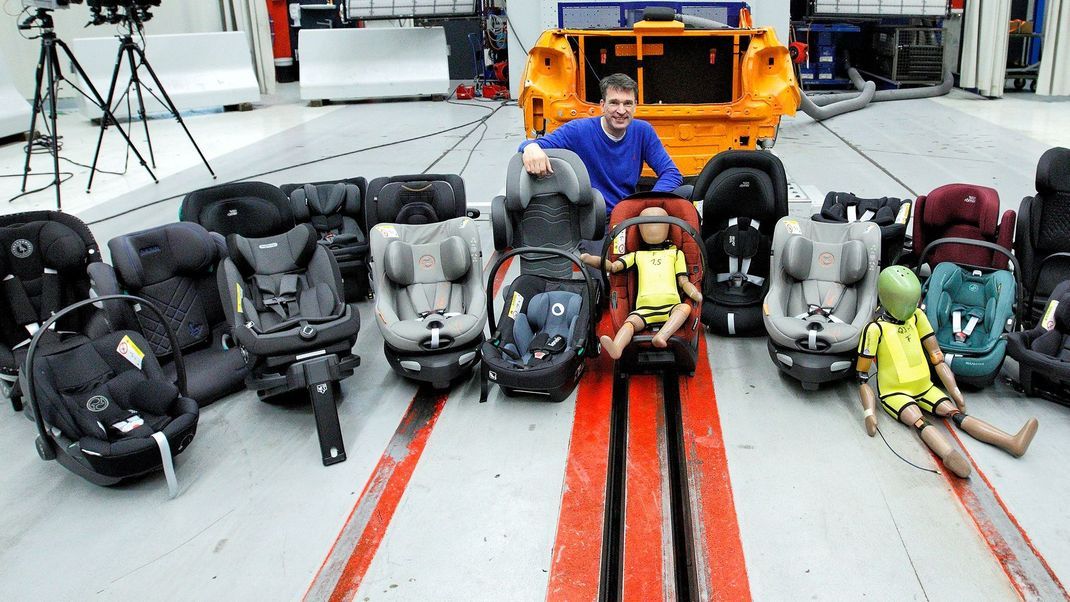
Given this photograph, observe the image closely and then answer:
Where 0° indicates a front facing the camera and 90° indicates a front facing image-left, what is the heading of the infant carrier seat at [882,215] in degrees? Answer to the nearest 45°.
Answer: approximately 0°

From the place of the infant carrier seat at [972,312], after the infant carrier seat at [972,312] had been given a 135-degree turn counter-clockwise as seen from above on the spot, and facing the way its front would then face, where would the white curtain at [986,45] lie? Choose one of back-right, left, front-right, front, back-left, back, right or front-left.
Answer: front-left

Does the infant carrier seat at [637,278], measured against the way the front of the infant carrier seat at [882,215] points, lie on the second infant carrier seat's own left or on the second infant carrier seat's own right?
on the second infant carrier seat's own right

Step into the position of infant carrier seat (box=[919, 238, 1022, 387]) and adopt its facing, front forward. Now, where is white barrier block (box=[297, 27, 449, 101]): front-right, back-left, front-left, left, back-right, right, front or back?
back-right

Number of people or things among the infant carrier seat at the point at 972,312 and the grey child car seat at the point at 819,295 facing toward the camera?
2

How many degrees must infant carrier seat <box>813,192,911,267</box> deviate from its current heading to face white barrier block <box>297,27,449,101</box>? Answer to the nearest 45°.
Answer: approximately 135° to its right

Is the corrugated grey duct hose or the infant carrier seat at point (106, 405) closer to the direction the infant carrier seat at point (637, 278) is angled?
the infant carrier seat

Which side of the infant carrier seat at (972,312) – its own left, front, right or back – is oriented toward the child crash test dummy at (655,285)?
right

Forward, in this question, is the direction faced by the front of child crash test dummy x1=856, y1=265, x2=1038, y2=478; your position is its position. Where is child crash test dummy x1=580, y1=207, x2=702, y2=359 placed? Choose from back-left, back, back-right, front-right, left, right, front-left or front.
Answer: back-right

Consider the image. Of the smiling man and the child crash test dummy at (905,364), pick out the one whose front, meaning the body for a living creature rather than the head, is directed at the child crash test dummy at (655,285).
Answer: the smiling man

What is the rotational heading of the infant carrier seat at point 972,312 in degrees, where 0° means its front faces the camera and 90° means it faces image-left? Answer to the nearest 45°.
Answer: approximately 0°

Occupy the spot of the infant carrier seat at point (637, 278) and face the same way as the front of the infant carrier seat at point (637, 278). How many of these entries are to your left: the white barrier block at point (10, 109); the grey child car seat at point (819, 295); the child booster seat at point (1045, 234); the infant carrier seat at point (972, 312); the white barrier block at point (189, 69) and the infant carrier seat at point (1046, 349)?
4

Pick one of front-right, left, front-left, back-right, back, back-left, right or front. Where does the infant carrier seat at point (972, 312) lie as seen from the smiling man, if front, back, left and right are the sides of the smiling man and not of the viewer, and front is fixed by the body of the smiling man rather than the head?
front-left

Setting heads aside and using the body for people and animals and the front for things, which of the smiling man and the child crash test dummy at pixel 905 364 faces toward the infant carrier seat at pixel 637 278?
the smiling man
